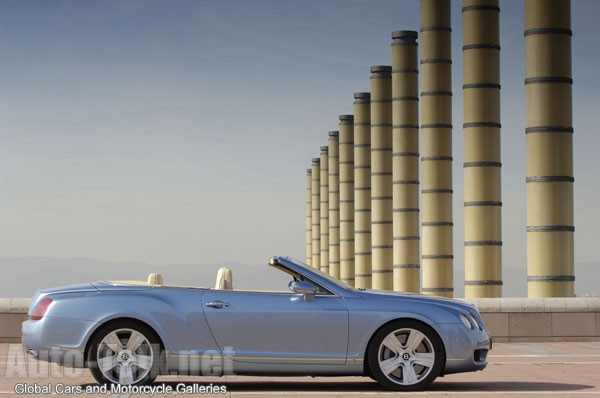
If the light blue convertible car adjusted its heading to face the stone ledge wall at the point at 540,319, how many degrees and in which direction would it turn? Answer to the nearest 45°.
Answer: approximately 45° to its left

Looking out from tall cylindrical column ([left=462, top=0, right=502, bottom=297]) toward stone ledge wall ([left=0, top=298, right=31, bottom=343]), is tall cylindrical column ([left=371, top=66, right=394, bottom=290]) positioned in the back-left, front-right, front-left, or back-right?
back-right

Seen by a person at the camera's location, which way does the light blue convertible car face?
facing to the right of the viewer

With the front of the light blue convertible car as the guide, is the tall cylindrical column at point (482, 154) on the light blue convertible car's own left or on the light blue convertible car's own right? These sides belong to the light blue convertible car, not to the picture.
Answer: on the light blue convertible car's own left

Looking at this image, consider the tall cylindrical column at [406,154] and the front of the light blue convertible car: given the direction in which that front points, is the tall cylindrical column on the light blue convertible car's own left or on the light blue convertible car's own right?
on the light blue convertible car's own left

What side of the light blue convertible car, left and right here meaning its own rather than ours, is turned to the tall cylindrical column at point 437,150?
left

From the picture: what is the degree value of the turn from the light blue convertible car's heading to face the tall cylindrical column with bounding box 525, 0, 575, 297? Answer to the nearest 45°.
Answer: approximately 45° to its left
